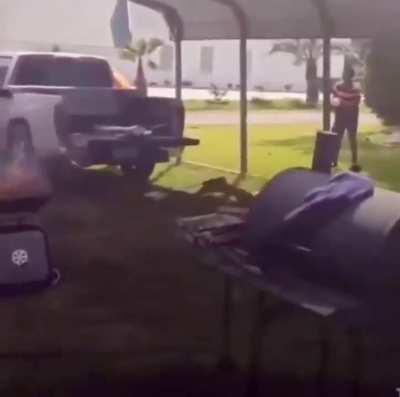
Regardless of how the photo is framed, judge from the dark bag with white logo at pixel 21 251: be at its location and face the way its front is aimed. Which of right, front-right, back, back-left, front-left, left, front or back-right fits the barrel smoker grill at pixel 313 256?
front-left

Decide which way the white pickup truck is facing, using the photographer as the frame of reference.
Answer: facing away from the viewer and to the left of the viewer

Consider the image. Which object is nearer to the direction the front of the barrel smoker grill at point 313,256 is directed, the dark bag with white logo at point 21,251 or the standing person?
the dark bag with white logo

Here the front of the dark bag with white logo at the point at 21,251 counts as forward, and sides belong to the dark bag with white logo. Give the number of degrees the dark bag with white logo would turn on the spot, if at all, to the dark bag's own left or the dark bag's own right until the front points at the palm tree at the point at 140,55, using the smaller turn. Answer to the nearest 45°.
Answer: approximately 180°

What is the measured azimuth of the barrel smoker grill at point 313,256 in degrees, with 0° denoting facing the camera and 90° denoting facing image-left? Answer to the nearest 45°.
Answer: approximately 45°

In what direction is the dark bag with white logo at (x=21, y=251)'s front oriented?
toward the camera

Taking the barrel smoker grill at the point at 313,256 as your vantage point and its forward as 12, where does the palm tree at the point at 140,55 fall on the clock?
The palm tree is roughly at 4 o'clock from the barrel smoker grill.

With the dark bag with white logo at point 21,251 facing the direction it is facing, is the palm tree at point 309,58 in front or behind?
behind

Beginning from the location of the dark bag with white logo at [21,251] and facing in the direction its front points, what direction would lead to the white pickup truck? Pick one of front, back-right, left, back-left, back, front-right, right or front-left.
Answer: back

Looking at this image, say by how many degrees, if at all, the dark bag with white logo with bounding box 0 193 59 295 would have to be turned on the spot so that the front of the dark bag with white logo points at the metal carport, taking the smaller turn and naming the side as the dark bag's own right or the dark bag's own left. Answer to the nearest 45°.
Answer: approximately 135° to the dark bag's own left

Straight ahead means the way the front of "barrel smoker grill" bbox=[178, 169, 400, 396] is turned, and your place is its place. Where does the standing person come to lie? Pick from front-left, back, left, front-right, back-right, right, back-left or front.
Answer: back-right
